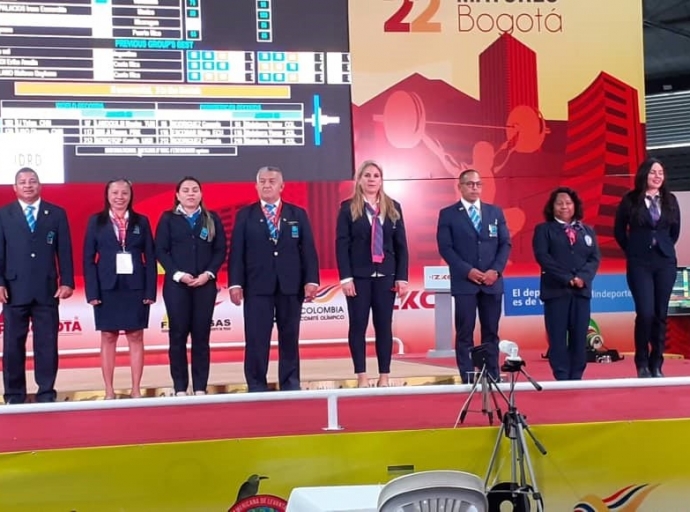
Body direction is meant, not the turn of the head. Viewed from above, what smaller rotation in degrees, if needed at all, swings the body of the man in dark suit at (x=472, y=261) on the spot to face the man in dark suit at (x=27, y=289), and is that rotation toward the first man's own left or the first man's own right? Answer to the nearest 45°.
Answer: approximately 90° to the first man's own right

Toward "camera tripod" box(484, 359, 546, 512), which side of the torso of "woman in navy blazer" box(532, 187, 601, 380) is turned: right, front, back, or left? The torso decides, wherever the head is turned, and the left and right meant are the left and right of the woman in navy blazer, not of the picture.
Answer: front

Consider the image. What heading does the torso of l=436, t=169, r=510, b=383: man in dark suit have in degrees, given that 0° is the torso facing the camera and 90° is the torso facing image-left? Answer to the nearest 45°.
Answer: approximately 0°

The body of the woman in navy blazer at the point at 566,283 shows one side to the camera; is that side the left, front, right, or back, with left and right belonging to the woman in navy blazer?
front

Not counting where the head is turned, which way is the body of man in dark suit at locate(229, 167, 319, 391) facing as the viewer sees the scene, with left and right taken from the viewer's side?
facing the viewer

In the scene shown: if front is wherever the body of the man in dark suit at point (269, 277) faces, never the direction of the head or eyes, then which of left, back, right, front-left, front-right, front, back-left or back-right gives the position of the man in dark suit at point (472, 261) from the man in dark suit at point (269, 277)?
left

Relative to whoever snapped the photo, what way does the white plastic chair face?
facing away from the viewer

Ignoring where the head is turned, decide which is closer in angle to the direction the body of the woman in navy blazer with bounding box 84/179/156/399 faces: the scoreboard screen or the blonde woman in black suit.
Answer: the blonde woman in black suit

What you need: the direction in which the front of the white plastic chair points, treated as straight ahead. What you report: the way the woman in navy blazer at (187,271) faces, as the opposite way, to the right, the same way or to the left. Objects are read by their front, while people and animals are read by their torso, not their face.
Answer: the opposite way

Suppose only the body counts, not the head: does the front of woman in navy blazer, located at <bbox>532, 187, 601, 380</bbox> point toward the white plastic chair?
yes

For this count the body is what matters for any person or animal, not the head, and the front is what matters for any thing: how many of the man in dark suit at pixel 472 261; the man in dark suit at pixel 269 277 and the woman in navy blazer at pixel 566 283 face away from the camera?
0

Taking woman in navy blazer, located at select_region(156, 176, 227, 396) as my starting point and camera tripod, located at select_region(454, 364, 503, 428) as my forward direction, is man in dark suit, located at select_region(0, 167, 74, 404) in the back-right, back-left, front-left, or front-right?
back-right
